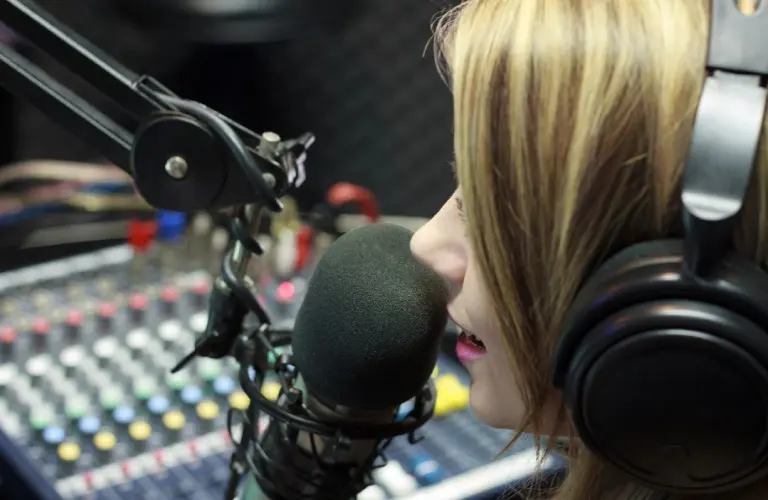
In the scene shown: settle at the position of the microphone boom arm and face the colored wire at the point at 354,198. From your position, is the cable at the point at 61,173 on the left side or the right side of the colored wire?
left

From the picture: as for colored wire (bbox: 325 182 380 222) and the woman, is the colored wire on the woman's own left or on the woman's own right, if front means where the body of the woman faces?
on the woman's own right

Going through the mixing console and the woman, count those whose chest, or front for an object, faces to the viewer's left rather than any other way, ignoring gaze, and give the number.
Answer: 1

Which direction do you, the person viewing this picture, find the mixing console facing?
facing the viewer and to the right of the viewer

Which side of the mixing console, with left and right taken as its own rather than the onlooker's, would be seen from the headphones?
front

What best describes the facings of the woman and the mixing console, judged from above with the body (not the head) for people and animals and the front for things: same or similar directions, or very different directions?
very different directions

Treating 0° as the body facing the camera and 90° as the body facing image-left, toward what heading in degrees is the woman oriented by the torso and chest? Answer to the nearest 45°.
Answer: approximately 90°

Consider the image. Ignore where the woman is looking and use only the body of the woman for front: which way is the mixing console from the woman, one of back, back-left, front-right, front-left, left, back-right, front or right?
front-right
